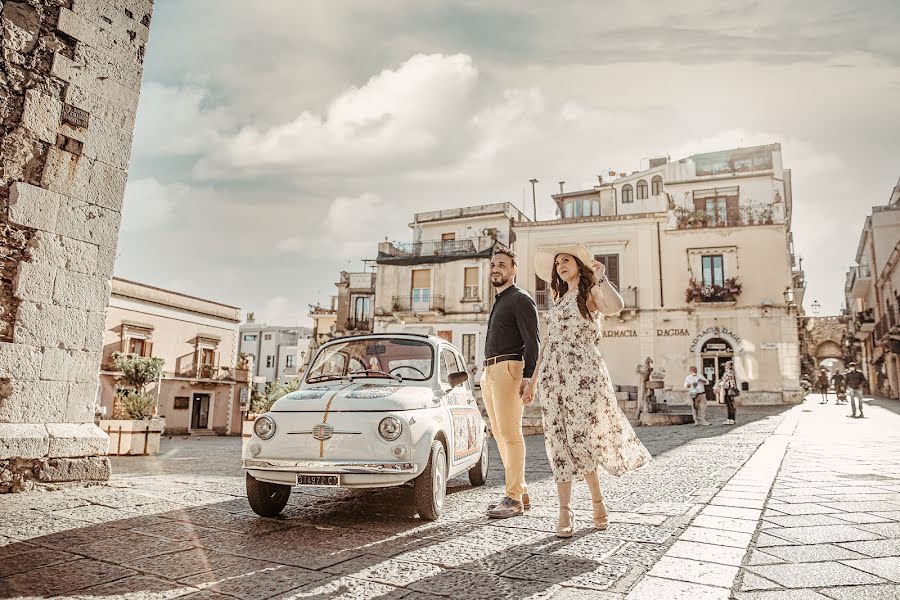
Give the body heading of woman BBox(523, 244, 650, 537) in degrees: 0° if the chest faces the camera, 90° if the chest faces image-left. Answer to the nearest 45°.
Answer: approximately 45°

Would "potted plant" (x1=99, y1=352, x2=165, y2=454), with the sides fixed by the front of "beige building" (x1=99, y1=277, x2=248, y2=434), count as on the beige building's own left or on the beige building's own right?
on the beige building's own right

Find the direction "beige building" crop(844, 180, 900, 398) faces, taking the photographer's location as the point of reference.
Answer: facing to the left of the viewer

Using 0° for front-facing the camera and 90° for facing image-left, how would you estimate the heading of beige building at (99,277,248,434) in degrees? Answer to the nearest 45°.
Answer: approximately 315°

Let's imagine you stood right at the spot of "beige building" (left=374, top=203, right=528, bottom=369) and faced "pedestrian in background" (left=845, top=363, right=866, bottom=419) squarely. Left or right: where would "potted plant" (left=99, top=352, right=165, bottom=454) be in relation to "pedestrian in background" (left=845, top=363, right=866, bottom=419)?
right

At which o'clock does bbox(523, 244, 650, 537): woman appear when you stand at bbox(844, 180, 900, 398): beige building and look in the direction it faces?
The woman is roughly at 9 o'clock from the beige building.

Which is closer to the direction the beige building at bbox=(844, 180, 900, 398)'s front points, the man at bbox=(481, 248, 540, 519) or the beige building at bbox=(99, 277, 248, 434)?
the beige building

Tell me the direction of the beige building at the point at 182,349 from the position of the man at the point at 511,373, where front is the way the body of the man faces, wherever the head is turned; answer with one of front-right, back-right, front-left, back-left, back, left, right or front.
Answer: right

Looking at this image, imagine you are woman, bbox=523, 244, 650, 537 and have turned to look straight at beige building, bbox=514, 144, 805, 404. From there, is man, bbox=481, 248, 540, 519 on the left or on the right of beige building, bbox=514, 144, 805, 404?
left
